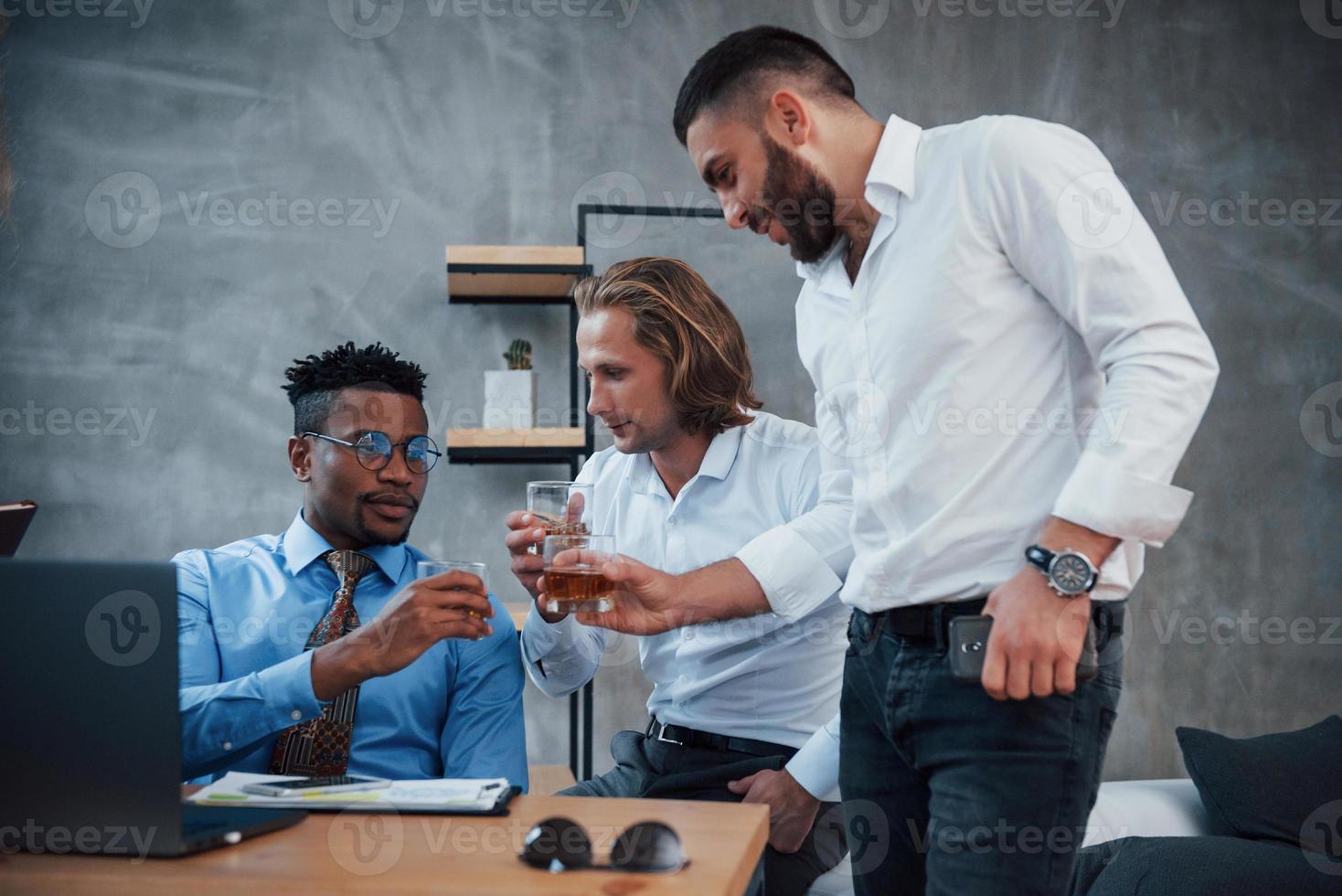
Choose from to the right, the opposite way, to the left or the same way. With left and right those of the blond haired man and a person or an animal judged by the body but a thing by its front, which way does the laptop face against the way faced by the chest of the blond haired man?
the opposite way

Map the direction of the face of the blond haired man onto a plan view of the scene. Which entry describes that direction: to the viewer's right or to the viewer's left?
to the viewer's left

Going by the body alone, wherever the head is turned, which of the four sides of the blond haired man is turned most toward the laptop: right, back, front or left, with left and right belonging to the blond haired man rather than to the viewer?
front

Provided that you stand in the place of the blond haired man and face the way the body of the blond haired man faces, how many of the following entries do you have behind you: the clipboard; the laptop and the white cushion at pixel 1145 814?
1

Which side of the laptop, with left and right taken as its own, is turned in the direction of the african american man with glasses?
front

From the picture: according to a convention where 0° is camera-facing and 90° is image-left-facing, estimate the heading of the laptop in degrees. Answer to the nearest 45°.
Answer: approximately 225°

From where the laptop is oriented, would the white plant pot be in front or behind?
in front

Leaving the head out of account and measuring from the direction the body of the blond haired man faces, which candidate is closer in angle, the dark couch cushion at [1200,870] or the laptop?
the laptop

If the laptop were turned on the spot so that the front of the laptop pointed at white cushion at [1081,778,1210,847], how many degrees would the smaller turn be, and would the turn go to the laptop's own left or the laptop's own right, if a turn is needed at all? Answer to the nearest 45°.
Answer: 0° — it already faces it

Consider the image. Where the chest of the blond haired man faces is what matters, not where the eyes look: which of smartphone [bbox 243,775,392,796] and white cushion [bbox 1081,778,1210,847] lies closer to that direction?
the smartphone

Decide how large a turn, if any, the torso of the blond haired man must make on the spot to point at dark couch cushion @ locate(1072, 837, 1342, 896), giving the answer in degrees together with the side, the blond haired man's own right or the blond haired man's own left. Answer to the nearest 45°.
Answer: approximately 135° to the blond haired man's own left

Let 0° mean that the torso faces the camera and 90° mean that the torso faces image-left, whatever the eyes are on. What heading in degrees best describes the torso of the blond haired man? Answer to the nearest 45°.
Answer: approximately 45°

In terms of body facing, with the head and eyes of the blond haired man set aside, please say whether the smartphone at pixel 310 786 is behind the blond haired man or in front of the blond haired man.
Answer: in front
